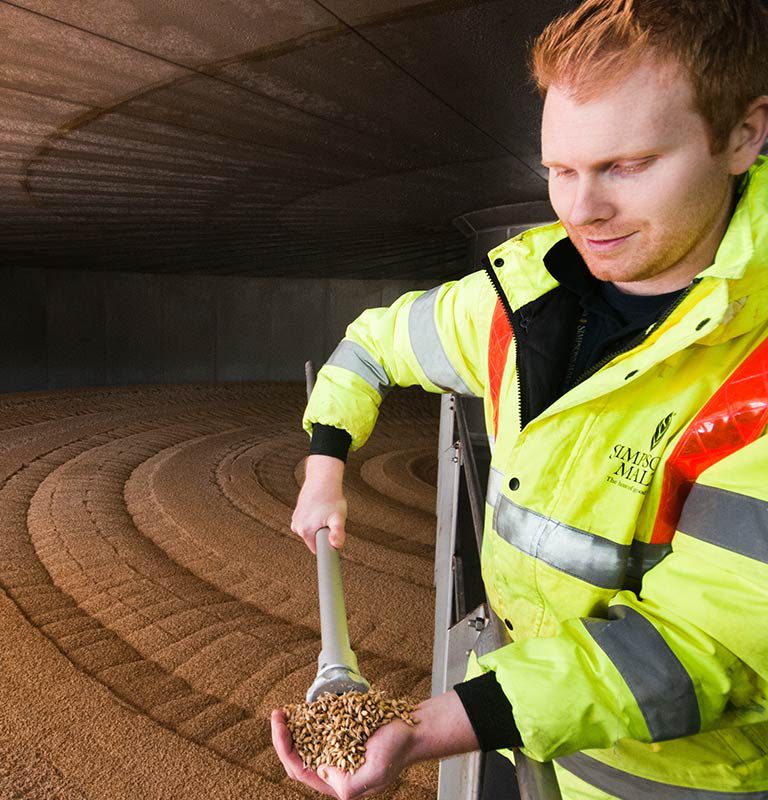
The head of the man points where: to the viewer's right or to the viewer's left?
to the viewer's left

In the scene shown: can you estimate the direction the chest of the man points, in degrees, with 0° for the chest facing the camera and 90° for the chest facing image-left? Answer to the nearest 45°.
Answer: approximately 45°
